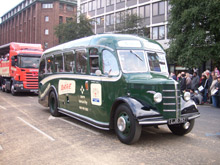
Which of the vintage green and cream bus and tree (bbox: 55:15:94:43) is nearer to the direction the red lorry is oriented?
the vintage green and cream bus

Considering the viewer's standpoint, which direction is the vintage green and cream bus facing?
facing the viewer and to the right of the viewer

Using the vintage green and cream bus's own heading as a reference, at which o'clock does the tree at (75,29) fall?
The tree is roughly at 7 o'clock from the vintage green and cream bus.

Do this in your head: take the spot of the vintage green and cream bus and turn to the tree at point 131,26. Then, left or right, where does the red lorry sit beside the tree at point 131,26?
left

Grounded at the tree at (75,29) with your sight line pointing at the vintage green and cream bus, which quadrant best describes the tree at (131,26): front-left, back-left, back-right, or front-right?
front-left

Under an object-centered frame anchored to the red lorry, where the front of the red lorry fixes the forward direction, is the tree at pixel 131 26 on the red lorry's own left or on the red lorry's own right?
on the red lorry's own left

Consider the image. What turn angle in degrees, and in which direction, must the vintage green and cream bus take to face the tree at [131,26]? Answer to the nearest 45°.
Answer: approximately 135° to its left

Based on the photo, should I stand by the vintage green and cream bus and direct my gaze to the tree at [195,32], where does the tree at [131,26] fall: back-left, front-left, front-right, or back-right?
front-left

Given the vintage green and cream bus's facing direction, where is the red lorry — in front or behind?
behind

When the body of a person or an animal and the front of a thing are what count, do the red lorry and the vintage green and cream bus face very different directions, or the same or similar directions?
same or similar directions

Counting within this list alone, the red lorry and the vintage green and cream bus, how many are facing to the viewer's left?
0

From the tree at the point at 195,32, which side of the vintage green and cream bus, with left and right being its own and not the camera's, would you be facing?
left
